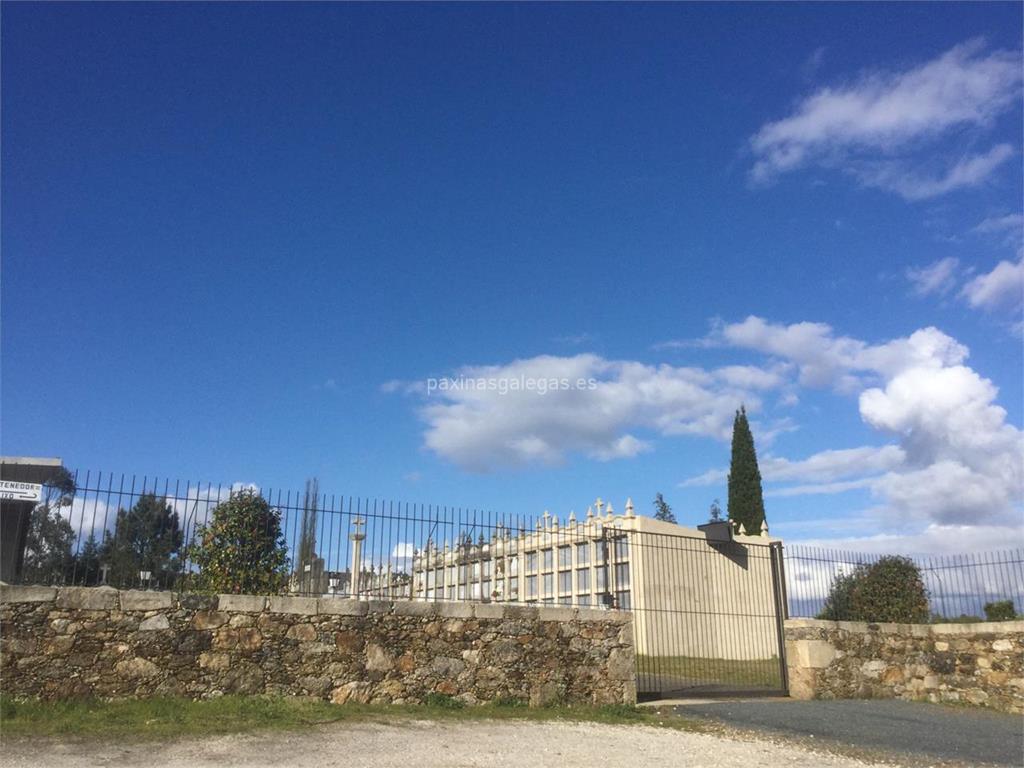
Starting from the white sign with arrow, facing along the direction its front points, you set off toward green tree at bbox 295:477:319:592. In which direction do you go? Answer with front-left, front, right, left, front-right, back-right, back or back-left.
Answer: left

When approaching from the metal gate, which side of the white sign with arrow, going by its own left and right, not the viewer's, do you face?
left

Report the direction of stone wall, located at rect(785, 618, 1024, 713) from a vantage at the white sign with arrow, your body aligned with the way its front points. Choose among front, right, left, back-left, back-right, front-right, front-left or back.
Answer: left

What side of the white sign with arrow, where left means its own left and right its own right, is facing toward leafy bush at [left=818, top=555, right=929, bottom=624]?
left

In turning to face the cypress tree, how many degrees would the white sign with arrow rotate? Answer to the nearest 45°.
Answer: approximately 135° to its left

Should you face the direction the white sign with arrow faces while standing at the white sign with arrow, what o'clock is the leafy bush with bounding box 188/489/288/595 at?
The leafy bush is roughly at 9 o'clock from the white sign with arrow.

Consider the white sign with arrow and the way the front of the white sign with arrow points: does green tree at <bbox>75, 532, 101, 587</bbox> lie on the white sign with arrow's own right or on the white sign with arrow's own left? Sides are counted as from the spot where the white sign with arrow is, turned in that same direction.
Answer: on the white sign with arrow's own left

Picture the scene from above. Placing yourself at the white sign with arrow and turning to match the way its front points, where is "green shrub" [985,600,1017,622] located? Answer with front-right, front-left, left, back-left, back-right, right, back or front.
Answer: left

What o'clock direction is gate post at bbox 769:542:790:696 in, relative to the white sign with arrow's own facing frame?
The gate post is roughly at 9 o'clock from the white sign with arrow.

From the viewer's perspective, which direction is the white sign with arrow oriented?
toward the camera
